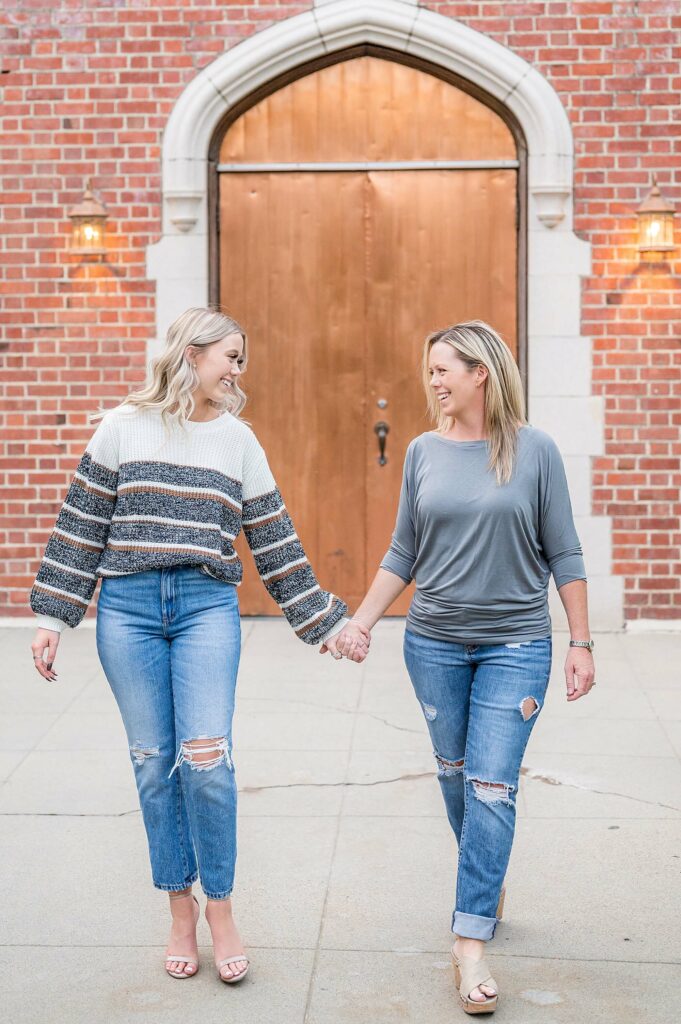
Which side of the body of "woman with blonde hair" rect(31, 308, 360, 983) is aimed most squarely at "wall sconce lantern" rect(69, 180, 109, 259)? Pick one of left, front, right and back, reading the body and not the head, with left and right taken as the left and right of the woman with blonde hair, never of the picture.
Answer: back

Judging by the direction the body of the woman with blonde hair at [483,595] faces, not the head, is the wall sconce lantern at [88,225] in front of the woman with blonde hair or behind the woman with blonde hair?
behind

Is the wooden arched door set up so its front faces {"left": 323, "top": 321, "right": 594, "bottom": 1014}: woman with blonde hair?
yes

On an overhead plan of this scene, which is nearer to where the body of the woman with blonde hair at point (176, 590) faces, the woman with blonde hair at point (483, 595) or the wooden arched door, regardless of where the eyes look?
the woman with blonde hair

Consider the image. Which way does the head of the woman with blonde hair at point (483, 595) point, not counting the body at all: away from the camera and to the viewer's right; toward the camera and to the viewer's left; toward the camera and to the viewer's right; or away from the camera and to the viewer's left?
toward the camera and to the viewer's left

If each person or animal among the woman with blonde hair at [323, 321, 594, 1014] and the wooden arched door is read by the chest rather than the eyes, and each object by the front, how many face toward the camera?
2

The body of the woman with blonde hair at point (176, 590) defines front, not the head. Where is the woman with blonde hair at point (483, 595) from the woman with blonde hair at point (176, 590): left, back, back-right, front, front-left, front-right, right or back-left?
left

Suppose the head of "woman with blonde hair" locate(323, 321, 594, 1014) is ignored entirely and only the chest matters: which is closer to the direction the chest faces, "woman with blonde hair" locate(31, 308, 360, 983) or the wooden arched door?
the woman with blonde hair

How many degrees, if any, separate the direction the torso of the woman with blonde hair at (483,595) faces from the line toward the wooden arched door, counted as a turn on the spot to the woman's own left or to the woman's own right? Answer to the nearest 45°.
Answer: approximately 180°

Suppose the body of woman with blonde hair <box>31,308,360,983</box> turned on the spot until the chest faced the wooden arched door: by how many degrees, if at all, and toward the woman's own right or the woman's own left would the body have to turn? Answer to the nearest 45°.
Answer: approximately 180°

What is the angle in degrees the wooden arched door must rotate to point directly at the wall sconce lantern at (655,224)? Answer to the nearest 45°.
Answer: approximately 90° to its left

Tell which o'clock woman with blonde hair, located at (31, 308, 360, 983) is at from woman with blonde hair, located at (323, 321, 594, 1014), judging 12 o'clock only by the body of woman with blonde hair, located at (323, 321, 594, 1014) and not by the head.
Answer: woman with blonde hair, located at (31, 308, 360, 983) is roughly at 3 o'clock from woman with blonde hair, located at (323, 321, 594, 1014).
